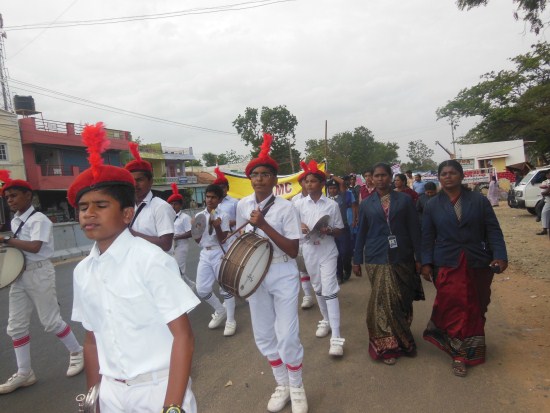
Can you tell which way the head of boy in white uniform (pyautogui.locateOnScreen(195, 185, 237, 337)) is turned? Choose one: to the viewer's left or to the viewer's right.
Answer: to the viewer's left

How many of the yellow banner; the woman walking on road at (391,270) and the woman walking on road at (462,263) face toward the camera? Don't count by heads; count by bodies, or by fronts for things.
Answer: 3

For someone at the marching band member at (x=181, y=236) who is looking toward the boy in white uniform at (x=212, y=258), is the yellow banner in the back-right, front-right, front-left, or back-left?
back-left

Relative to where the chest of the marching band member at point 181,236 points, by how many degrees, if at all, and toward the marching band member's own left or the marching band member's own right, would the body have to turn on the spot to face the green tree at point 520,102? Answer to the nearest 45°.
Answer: approximately 180°

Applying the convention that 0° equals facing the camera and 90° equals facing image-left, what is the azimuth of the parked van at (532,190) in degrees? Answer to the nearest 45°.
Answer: approximately 45°

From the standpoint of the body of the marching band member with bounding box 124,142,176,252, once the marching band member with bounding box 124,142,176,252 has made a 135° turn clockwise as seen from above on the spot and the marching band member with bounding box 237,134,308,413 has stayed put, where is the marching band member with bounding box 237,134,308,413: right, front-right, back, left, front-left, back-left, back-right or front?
back-right

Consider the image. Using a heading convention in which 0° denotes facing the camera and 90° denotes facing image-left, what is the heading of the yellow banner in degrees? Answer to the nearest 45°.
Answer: approximately 0°

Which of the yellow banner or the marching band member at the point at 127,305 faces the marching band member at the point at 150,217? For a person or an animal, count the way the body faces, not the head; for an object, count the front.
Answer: the yellow banner

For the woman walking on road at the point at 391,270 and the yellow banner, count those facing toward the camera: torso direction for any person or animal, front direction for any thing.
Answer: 2

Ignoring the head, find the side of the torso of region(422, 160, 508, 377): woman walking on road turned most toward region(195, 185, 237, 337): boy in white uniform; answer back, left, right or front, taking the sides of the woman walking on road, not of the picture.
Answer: right

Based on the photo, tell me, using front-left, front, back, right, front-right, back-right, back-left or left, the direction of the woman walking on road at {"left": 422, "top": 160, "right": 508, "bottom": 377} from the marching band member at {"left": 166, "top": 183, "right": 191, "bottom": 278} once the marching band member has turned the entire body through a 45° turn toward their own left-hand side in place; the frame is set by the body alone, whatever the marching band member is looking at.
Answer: front-left

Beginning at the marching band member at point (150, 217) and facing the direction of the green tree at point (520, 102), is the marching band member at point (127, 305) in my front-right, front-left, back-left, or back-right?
back-right

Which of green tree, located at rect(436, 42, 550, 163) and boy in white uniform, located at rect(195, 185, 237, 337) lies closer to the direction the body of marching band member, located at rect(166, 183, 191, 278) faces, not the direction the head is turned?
the boy in white uniform

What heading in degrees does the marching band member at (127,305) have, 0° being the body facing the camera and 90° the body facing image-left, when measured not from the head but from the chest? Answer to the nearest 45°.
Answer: approximately 45°

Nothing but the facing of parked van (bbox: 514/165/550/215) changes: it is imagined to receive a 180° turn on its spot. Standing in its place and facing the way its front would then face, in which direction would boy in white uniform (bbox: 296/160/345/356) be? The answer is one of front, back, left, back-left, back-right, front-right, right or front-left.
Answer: back-right
